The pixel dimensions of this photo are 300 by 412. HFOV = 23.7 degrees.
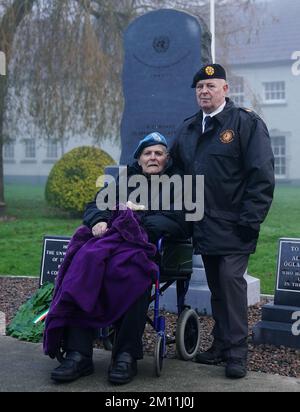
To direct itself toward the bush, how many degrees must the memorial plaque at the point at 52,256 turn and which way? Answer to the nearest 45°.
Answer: approximately 180°

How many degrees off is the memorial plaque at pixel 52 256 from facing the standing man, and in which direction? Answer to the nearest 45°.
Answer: approximately 45° to its left

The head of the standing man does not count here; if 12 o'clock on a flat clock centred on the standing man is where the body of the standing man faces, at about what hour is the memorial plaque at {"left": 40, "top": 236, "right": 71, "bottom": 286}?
The memorial plaque is roughly at 3 o'clock from the standing man.

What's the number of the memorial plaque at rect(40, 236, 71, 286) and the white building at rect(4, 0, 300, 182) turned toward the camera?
2

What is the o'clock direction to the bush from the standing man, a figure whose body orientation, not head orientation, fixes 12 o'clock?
The bush is roughly at 4 o'clock from the standing man.

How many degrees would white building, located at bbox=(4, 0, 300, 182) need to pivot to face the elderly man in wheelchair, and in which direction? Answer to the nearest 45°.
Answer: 0° — it already faces them

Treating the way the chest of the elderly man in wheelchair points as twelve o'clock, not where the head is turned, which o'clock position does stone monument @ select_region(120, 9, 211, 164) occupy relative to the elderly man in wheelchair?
The stone monument is roughly at 5 o'clock from the elderly man in wheelchair.

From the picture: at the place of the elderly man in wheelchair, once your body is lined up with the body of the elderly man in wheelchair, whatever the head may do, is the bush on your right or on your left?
on your right
